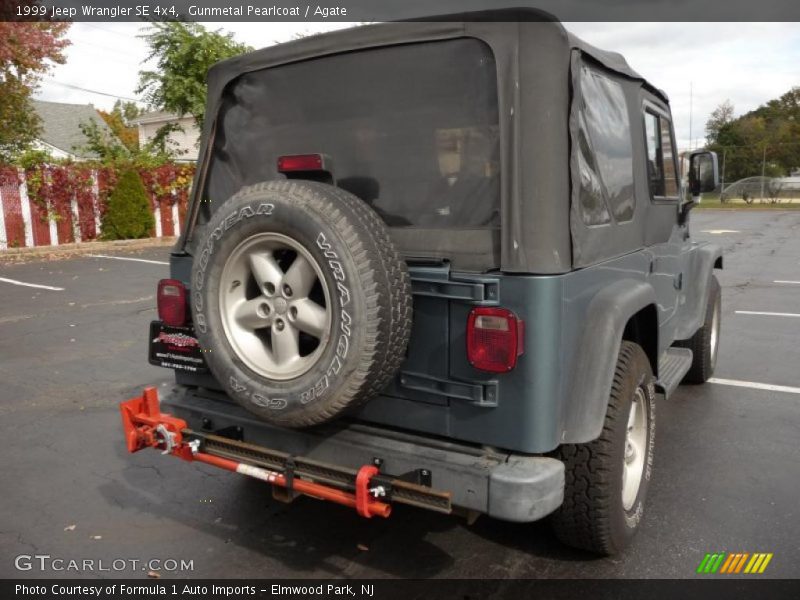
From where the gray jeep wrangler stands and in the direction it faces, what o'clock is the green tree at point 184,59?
The green tree is roughly at 10 o'clock from the gray jeep wrangler.

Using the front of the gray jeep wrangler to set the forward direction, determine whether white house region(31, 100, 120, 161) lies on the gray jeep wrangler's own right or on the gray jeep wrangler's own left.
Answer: on the gray jeep wrangler's own left

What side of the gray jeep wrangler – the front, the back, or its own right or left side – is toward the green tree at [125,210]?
left

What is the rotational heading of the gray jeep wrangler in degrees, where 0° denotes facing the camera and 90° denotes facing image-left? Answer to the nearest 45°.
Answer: approximately 225°

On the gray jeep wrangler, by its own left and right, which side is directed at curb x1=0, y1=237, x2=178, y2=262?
left
